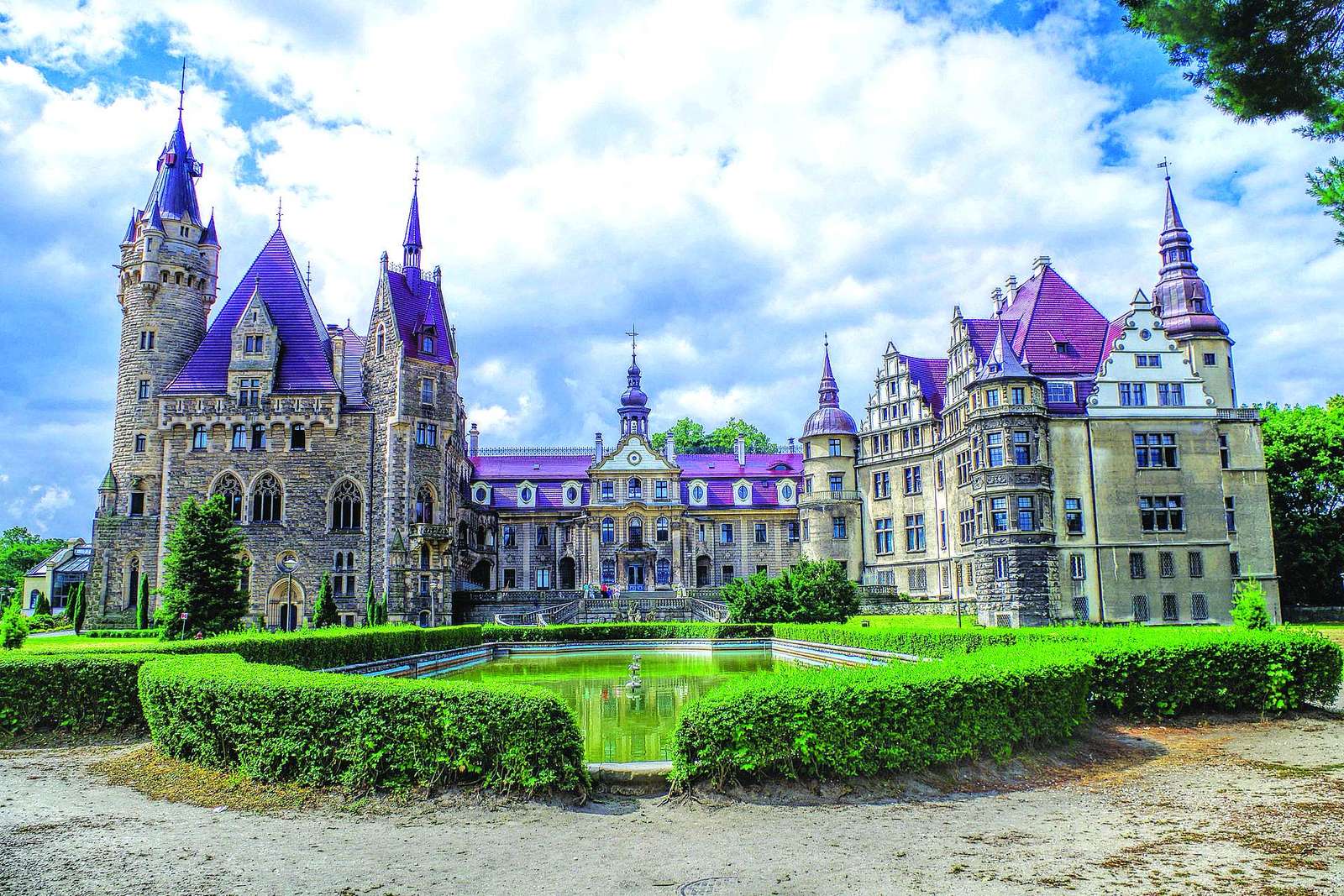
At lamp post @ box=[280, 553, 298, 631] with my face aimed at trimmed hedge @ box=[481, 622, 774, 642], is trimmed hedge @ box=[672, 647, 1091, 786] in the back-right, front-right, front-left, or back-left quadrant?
front-right

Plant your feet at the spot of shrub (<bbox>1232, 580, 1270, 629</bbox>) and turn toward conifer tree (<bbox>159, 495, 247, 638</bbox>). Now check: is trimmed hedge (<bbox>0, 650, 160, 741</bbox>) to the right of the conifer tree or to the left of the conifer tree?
left

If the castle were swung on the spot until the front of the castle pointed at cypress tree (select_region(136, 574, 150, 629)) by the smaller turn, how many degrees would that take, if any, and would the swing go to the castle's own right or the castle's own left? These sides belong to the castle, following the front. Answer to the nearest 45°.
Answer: approximately 90° to the castle's own right

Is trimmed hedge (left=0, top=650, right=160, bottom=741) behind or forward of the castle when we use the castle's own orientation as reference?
forward

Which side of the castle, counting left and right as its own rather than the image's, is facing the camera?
front

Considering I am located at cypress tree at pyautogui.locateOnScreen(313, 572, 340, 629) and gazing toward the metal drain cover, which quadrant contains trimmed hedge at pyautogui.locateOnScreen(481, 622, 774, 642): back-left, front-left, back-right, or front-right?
front-left

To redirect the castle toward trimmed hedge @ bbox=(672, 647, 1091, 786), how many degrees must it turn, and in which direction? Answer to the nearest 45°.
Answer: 0° — it already faces it

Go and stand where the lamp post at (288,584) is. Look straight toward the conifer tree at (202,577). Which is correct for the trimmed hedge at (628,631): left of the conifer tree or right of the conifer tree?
left

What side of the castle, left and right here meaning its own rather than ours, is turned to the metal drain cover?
front
